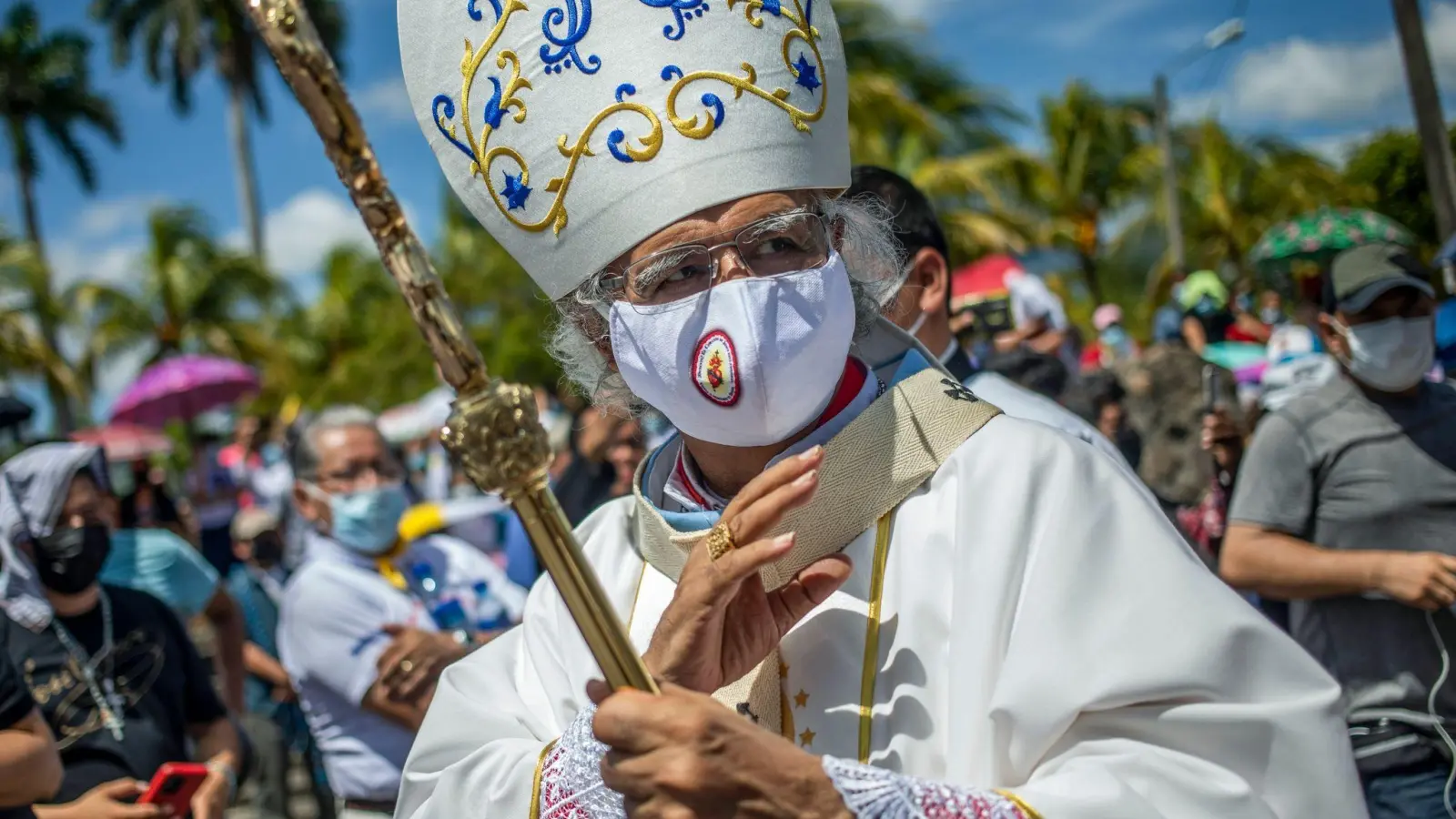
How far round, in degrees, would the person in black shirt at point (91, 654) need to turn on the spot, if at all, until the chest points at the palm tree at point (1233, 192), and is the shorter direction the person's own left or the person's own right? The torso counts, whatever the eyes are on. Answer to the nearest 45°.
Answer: approximately 135° to the person's own left

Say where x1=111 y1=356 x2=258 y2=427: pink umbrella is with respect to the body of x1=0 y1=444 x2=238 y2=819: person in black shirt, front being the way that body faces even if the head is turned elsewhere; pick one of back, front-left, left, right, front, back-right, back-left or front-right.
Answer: back

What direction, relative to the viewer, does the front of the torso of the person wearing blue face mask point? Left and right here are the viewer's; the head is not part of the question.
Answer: facing the viewer and to the right of the viewer

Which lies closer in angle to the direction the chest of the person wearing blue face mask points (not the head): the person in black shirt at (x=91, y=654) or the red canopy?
the red canopy

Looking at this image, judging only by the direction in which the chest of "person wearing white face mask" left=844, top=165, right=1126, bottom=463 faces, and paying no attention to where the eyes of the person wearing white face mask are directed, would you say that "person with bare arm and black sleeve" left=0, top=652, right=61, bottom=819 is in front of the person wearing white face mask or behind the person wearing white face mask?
in front

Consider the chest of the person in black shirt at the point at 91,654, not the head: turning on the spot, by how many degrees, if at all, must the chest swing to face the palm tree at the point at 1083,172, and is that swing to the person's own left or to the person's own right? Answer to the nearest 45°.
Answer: approximately 135° to the person's own left

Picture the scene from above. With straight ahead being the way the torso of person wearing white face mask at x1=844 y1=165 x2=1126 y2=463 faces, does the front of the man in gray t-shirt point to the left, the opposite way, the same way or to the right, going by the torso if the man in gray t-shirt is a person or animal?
to the left

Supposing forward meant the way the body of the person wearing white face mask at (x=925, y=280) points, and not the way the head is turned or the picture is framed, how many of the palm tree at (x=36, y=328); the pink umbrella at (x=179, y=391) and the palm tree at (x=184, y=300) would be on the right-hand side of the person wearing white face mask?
3

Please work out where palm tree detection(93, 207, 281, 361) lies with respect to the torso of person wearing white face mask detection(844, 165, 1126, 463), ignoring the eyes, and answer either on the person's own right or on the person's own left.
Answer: on the person's own right

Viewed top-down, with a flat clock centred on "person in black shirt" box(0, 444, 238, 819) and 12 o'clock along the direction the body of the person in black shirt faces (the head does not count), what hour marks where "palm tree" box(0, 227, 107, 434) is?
The palm tree is roughly at 6 o'clock from the person in black shirt.

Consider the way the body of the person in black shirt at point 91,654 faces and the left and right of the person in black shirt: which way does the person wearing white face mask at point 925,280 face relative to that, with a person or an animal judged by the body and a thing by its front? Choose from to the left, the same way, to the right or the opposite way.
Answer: to the right

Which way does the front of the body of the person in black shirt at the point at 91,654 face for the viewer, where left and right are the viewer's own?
facing the viewer

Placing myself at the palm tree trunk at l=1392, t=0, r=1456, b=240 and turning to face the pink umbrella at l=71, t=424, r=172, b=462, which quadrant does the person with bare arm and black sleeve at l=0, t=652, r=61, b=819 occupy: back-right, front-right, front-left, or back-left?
front-left

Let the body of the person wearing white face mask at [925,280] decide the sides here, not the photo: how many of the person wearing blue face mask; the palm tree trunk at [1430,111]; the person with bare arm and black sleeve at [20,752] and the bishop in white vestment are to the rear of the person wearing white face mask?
1

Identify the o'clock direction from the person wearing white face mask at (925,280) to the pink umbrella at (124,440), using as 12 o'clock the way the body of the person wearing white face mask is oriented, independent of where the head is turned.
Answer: The pink umbrella is roughly at 3 o'clock from the person wearing white face mask.
